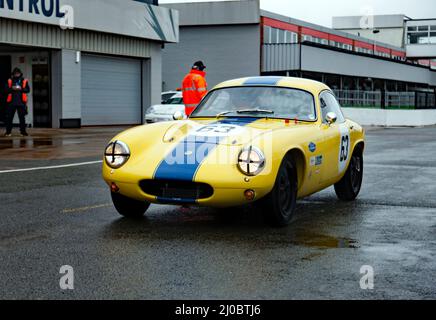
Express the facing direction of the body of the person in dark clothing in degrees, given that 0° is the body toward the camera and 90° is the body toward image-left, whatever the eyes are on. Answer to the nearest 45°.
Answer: approximately 0°

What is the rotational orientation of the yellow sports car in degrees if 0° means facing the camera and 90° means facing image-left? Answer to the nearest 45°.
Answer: approximately 45°

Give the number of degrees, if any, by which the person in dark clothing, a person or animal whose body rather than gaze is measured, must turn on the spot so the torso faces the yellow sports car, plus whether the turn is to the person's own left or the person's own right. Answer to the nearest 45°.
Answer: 0° — they already face it

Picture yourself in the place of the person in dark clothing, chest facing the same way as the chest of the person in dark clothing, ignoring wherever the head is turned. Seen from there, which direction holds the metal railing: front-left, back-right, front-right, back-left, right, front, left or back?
back-left

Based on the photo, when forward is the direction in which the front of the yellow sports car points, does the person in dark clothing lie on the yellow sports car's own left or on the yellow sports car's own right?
on the yellow sports car's own right
